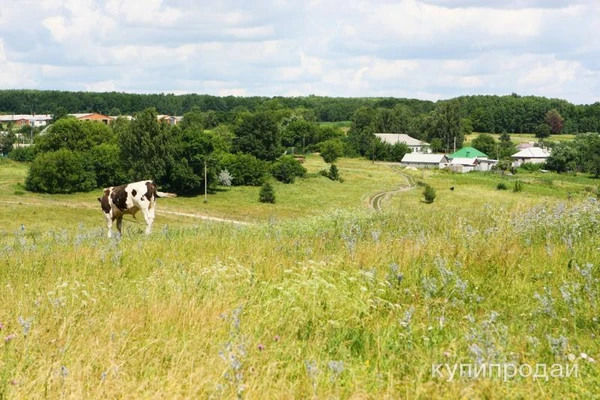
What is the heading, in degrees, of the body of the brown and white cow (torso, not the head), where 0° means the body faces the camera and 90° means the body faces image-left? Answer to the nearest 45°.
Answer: approximately 90°
